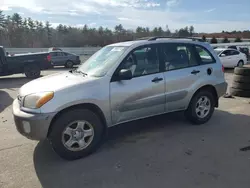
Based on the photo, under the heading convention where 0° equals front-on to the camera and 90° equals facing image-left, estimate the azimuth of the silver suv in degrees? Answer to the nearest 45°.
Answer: approximately 45°

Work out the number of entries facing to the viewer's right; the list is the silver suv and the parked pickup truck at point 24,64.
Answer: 0

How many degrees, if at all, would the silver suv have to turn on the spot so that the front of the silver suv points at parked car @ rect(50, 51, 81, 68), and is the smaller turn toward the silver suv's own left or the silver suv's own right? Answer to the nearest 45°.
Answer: approximately 135° to the silver suv's own right

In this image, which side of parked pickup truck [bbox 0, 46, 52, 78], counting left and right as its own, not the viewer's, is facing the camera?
left

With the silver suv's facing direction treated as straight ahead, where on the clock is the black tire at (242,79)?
The black tire is roughly at 6 o'clock from the silver suv.

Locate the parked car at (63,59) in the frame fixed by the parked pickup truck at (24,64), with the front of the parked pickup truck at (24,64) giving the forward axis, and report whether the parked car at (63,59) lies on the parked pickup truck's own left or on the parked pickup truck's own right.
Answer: on the parked pickup truck's own right

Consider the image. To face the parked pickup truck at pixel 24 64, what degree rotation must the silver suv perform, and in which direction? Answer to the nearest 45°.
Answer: approximately 90° to its right

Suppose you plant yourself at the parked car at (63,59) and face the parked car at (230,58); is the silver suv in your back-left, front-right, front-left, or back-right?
front-right

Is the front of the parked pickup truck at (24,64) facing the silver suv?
no

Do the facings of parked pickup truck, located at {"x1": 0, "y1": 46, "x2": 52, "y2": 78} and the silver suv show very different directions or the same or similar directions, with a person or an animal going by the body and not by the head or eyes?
same or similar directions

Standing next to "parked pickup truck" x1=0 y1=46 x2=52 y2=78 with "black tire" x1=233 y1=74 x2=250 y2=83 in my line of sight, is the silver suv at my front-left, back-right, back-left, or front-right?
front-right

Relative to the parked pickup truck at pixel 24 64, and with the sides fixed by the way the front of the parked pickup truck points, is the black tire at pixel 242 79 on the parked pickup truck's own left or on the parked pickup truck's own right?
on the parked pickup truck's own left

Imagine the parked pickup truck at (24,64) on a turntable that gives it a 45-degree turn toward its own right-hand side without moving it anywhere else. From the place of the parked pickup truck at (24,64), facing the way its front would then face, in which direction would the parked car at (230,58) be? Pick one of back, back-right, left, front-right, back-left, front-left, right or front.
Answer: back-right
